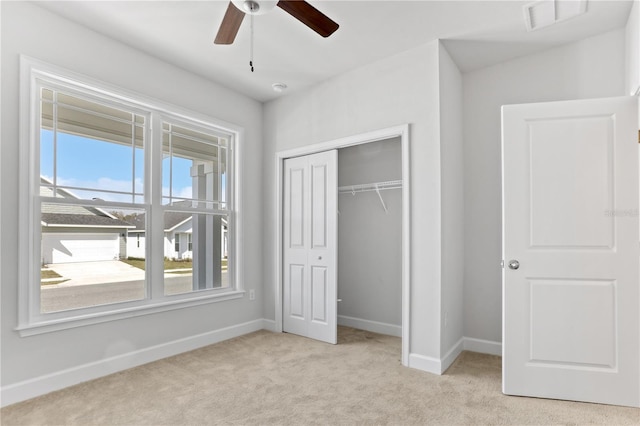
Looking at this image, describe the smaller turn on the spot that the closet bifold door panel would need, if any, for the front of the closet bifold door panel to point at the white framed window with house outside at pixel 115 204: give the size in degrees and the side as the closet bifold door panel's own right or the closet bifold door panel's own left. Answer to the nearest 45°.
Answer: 0° — it already faces it

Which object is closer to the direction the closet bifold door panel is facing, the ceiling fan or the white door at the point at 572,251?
the ceiling fan

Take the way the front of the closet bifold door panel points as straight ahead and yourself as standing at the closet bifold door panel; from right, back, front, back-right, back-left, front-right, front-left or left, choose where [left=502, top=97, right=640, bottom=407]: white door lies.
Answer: left

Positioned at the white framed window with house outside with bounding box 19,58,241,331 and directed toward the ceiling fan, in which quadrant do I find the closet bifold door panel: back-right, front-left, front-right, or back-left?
front-left

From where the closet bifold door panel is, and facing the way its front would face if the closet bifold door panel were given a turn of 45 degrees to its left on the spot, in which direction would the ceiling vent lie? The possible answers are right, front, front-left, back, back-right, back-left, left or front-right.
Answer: front-left

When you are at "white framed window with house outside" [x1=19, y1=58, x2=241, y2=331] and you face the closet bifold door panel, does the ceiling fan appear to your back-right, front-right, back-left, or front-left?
front-right

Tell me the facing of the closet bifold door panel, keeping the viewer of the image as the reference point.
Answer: facing the viewer and to the left of the viewer

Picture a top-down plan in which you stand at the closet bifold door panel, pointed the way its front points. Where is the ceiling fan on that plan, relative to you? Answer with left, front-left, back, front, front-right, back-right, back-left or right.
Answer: front-left
